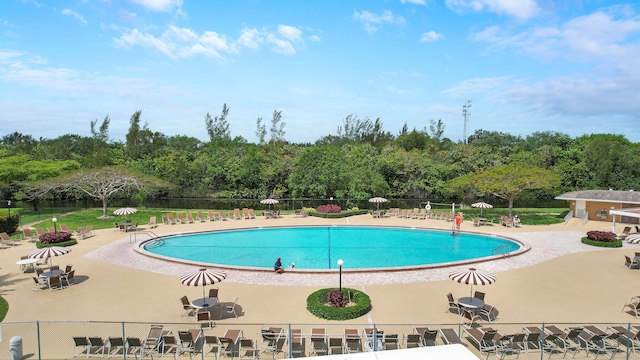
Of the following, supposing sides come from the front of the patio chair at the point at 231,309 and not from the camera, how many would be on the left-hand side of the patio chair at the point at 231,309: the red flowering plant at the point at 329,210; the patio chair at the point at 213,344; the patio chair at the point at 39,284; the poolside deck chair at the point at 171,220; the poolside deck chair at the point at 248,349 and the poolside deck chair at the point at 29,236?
2

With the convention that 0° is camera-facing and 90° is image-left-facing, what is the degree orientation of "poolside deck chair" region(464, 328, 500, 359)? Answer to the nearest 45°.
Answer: approximately 135°

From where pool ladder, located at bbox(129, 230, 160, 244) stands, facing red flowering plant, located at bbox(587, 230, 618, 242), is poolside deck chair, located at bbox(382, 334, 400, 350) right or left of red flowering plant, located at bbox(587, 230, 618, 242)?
right

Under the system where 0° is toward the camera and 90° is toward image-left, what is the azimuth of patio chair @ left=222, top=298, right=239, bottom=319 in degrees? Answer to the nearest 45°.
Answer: approximately 90°

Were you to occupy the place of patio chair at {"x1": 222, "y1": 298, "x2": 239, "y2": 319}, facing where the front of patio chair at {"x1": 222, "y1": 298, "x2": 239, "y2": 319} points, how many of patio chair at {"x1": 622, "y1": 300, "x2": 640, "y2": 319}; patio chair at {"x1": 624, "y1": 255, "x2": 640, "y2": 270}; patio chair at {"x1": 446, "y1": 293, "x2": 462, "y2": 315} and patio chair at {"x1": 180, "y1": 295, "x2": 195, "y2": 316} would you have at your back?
3

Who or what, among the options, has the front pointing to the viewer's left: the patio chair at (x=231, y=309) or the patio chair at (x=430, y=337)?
the patio chair at (x=231, y=309)

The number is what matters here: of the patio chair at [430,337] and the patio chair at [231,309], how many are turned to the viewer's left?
1

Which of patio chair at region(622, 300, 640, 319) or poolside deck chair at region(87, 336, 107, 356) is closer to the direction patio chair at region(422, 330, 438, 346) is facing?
the patio chair

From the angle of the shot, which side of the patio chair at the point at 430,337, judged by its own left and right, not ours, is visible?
back

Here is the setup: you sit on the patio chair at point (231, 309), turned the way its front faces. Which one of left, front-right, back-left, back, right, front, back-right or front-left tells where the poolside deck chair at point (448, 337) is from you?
back-left

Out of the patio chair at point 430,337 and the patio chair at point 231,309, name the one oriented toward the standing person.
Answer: the patio chair at point 430,337
